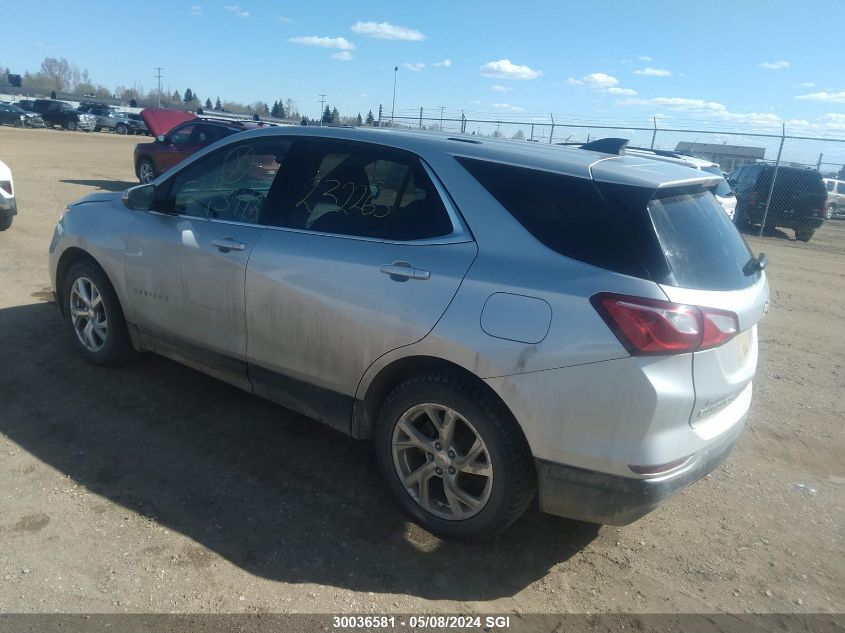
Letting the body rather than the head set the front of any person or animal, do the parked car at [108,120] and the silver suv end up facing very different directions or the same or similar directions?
very different directions

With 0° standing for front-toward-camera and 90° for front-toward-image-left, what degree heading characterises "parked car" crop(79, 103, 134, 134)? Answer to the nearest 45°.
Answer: approximately 315°

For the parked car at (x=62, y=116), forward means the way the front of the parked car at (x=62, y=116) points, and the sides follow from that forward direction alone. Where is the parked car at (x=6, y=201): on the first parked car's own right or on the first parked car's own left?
on the first parked car's own right

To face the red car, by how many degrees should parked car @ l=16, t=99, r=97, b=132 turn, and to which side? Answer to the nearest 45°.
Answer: approximately 45° to its right

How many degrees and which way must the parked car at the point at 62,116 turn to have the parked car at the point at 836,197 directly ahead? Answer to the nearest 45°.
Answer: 0° — it already faces it

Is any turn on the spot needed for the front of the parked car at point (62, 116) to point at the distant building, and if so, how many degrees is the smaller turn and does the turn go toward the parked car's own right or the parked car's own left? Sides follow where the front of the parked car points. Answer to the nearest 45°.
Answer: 0° — it already faces it

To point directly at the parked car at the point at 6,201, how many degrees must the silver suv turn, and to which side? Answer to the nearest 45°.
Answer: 0° — it already faces it
